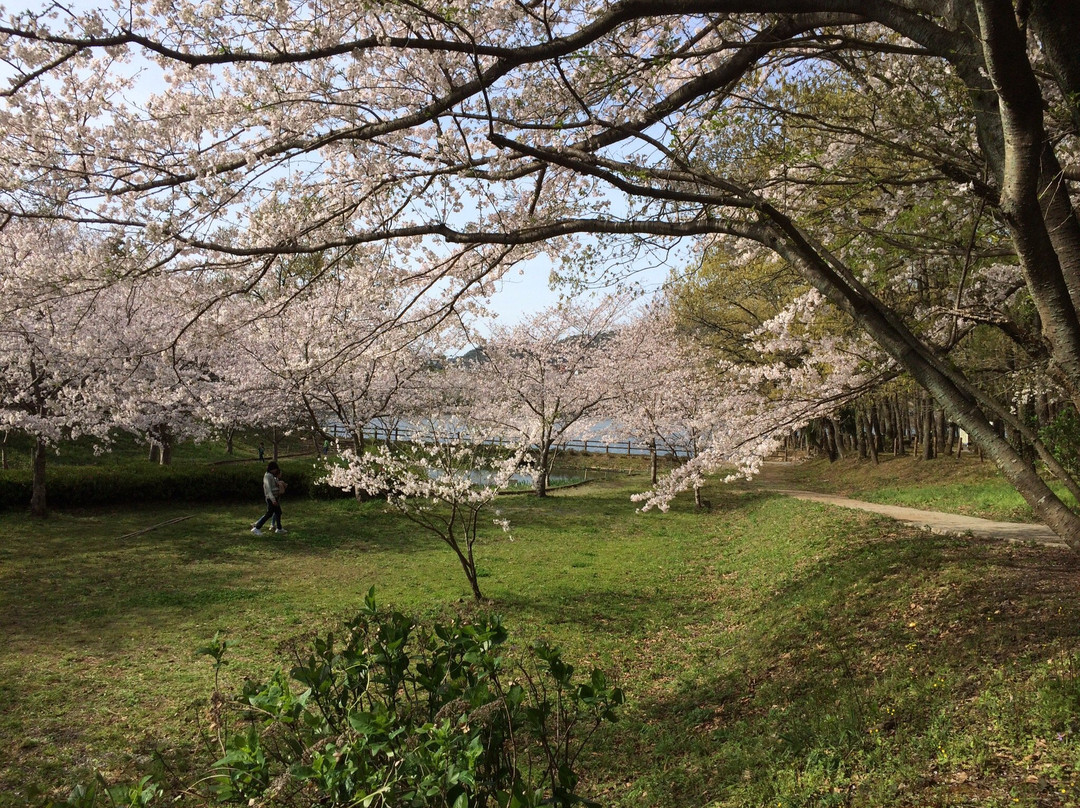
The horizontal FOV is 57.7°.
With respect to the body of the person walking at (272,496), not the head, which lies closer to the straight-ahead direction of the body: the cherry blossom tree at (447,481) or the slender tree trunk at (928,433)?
the slender tree trunk

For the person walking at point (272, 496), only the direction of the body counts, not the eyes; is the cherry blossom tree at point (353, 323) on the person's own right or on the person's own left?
on the person's own right
